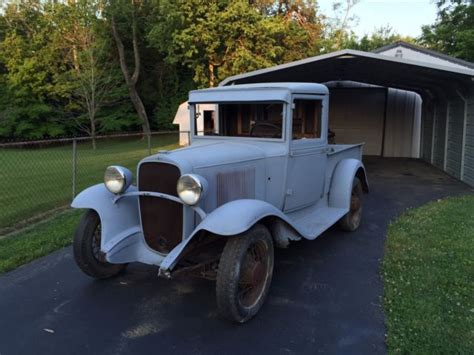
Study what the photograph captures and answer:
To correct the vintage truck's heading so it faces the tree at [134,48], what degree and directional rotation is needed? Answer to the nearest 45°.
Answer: approximately 135° to its right

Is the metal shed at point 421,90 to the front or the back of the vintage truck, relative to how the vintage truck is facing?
to the back

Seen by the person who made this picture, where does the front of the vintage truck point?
facing the viewer and to the left of the viewer

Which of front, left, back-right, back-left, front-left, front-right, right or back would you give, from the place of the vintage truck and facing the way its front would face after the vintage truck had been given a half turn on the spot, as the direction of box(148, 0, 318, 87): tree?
front-left

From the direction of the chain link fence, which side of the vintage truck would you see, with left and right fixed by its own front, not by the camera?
right
